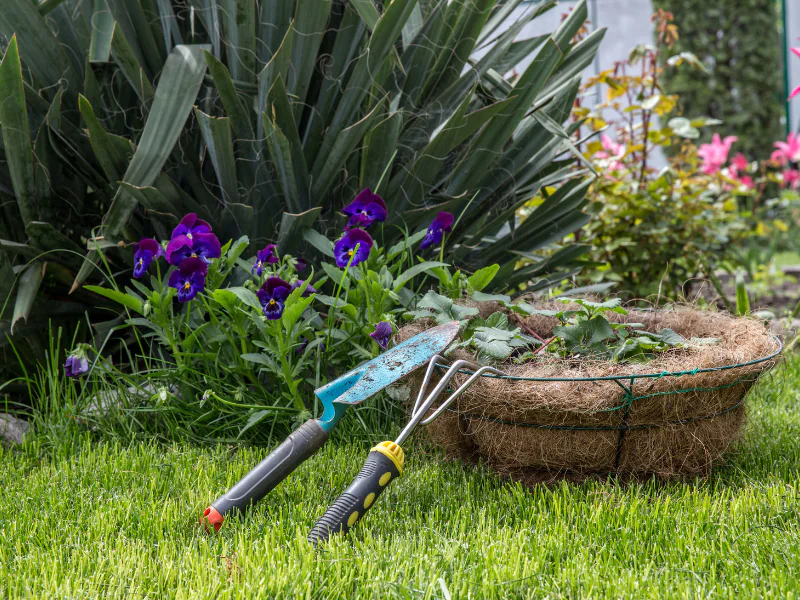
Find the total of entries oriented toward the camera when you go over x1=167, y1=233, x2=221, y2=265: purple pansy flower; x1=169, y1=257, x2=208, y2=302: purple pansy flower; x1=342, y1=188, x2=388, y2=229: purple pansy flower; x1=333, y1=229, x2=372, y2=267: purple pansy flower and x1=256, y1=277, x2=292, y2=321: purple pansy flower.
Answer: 5

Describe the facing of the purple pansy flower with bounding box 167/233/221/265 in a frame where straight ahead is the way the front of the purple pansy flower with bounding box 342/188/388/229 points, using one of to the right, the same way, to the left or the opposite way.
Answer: the same way

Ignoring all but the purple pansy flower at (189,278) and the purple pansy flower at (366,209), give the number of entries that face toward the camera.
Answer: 2

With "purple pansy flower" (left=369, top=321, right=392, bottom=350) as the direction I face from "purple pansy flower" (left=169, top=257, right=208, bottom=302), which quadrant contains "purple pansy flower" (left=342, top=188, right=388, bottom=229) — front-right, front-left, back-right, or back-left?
front-left

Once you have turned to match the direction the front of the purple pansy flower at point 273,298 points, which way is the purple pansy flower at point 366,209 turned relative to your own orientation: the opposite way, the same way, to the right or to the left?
the same way

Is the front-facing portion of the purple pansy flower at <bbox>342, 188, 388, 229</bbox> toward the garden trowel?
yes

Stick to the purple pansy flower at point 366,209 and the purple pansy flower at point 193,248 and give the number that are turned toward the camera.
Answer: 2

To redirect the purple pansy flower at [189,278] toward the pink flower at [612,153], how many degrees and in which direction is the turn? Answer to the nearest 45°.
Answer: approximately 135° to its left

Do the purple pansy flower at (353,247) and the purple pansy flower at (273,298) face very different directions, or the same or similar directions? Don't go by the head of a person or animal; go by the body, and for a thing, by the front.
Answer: same or similar directions

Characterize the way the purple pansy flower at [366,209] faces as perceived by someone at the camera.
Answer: facing the viewer

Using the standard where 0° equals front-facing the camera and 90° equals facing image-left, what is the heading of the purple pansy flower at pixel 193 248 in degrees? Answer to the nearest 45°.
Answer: approximately 0°
